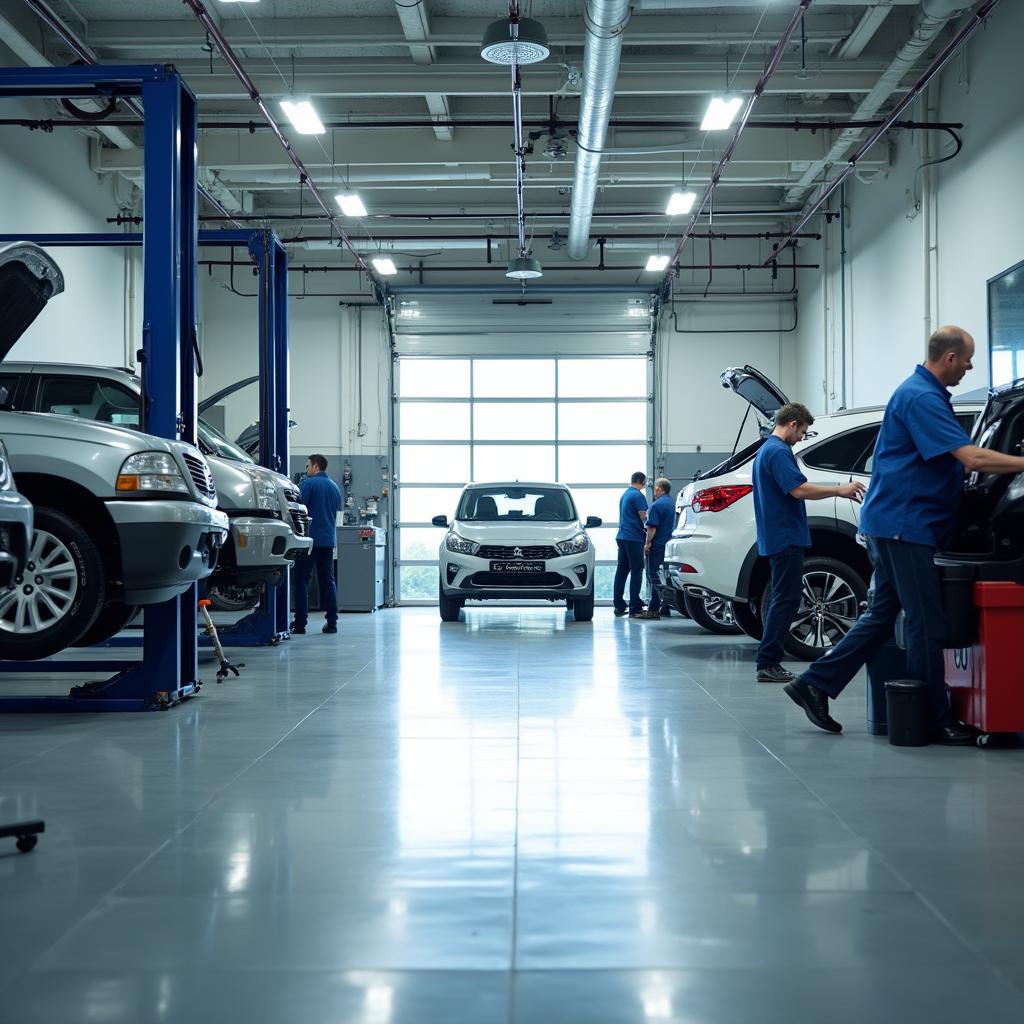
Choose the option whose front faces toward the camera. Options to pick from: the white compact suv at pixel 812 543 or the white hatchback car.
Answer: the white hatchback car

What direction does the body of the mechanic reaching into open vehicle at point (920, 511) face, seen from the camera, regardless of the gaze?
to the viewer's right

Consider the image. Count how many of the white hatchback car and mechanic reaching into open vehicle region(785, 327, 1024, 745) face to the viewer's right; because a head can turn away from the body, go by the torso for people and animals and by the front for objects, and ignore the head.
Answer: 1

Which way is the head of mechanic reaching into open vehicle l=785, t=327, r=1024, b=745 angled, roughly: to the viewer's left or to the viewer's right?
to the viewer's right

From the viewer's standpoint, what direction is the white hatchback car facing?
toward the camera

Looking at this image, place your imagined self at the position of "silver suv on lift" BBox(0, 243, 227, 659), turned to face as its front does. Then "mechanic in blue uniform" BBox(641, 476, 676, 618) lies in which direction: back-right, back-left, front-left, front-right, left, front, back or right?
left

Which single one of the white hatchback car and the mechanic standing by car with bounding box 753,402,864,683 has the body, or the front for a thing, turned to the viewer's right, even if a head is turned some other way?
the mechanic standing by car

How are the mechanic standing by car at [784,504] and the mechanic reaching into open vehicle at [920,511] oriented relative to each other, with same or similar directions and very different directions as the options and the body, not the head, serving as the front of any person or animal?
same or similar directions

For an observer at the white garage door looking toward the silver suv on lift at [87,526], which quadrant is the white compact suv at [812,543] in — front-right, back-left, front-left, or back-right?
front-left

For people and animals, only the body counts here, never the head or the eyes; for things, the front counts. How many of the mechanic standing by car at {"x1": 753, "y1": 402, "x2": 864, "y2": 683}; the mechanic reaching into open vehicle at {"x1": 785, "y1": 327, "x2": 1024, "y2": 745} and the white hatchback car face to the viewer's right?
2

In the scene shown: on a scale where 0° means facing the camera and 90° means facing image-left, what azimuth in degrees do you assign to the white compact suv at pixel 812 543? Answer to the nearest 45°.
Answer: approximately 225°

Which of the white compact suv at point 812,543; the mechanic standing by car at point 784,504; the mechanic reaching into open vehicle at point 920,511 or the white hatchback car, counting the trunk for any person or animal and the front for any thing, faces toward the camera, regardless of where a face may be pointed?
the white hatchback car

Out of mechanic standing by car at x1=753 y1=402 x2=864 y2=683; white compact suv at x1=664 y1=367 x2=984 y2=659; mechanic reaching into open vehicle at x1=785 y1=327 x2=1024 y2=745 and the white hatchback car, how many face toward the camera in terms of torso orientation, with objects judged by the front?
1

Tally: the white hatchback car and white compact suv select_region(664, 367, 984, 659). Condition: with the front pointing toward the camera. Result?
1

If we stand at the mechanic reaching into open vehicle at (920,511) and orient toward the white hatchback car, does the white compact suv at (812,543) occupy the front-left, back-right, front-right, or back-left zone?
front-right

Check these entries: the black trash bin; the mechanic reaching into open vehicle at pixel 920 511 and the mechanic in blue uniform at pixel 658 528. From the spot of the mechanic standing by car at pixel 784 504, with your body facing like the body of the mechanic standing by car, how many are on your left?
1
